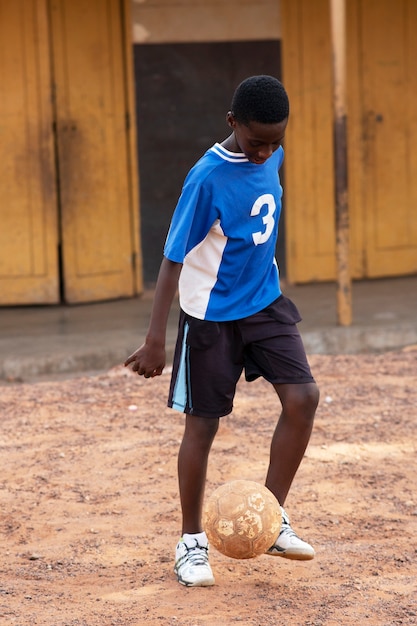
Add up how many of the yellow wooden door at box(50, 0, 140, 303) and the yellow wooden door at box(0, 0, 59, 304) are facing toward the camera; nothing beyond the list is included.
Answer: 2

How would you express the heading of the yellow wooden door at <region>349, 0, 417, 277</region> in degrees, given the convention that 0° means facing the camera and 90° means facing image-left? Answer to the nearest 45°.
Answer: approximately 0°

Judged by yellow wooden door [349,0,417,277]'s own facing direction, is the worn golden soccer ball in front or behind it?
in front

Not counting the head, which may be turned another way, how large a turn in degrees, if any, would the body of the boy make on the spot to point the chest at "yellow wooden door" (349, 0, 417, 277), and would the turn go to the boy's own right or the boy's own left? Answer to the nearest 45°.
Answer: approximately 135° to the boy's own left

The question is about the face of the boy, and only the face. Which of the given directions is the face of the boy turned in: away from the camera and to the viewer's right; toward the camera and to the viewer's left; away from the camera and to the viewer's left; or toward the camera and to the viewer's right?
toward the camera and to the viewer's right

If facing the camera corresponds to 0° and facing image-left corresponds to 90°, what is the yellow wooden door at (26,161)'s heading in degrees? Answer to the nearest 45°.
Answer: approximately 0°

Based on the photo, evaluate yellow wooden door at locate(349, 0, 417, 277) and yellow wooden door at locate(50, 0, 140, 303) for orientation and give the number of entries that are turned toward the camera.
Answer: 2

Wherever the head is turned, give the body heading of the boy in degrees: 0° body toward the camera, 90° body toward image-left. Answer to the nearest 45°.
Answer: approximately 315°

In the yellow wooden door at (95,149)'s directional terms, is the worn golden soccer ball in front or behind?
in front

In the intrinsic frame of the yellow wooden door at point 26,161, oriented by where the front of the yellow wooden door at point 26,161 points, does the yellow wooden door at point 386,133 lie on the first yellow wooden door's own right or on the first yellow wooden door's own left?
on the first yellow wooden door's own left
